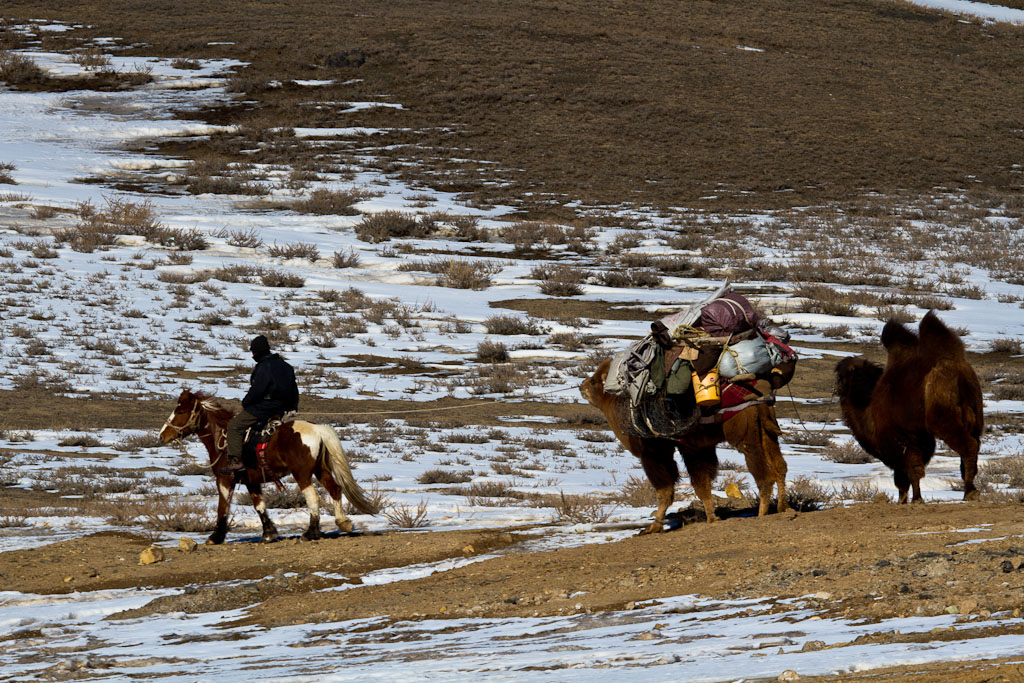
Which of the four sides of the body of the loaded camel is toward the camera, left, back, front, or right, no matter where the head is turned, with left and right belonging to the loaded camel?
left

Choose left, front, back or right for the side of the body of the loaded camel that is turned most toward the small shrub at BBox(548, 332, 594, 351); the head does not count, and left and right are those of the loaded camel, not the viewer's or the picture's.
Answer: right

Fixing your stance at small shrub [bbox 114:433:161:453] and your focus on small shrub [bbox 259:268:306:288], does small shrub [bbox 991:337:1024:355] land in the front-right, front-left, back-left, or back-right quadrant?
front-right

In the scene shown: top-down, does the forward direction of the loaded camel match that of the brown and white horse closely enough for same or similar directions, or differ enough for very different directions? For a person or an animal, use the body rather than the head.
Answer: same or similar directions

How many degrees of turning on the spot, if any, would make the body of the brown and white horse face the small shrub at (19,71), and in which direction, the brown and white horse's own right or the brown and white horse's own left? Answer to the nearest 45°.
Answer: approximately 90° to the brown and white horse's own right

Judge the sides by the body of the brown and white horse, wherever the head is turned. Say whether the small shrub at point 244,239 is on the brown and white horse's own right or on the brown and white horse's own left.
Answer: on the brown and white horse's own right

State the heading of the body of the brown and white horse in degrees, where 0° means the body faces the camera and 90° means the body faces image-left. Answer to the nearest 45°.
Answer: approximately 90°

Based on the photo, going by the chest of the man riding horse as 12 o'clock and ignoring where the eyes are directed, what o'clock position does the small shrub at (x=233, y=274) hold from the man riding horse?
The small shrub is roughly at 3 o'clock from the man riding horse.

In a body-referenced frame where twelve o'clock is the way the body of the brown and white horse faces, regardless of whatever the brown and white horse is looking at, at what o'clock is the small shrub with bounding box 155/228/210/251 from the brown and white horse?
The small shrub is roughly at 3 o'clock from the brown and white horse.

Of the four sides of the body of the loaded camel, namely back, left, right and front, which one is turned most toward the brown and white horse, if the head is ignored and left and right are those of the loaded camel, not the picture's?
front

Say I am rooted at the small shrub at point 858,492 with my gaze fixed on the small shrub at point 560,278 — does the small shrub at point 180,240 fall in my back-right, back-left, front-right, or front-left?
front-left

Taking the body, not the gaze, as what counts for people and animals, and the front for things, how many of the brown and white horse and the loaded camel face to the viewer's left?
2

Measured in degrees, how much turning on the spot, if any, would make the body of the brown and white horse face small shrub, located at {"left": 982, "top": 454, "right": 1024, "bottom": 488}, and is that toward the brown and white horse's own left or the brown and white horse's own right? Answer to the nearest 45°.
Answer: approximately 180°

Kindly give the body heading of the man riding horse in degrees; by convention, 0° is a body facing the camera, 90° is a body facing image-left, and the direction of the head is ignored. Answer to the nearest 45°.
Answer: approximately 90°

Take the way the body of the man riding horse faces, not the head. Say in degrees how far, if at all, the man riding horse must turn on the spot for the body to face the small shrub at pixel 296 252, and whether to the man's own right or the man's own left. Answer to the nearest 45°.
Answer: approximately 90° to the man's own right

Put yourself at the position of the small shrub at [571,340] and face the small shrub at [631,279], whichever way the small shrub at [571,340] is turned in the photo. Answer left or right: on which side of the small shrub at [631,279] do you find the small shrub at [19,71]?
left

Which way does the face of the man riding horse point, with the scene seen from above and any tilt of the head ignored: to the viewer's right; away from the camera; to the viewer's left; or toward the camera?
to the viewer's left

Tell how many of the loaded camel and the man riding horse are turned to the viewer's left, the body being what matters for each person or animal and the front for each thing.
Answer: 2
